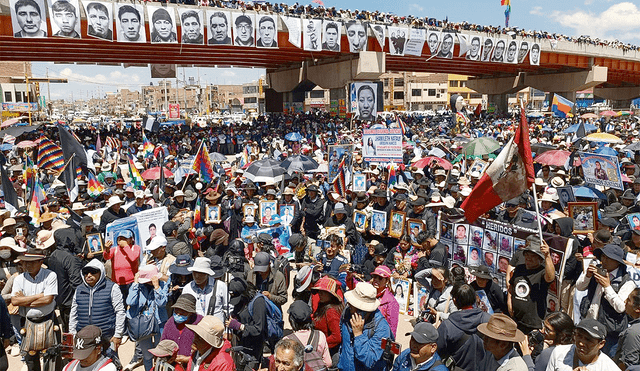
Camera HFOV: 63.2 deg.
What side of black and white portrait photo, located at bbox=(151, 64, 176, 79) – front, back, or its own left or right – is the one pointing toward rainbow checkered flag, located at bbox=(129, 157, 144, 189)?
front

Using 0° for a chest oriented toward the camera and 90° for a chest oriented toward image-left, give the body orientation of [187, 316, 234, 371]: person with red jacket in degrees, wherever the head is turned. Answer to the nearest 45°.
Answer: approximately 45°

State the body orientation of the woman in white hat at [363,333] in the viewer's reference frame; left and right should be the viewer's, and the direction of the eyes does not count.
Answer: facing the viewer and to the left of the viewer

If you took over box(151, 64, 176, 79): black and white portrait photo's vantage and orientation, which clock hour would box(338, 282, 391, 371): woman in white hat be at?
The woman in white hat is roughly at 12 o'clock from the black and white portrait photo.

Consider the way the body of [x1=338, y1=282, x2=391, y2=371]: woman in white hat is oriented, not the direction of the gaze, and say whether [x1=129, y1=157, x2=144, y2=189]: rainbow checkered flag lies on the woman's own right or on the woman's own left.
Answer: on the woman's own right

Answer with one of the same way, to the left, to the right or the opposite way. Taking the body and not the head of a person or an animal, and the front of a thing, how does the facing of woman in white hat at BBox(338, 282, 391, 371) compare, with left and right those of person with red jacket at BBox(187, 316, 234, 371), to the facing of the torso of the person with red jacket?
the same way

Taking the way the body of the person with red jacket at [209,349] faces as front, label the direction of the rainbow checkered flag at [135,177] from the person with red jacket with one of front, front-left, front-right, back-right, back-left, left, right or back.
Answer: back-right

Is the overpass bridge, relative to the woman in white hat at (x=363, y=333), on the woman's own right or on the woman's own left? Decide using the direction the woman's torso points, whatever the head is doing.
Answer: on the woman's own right

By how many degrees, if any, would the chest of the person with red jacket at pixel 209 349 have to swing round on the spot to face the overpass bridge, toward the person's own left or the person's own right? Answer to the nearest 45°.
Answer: approximately 135° to the person's own right

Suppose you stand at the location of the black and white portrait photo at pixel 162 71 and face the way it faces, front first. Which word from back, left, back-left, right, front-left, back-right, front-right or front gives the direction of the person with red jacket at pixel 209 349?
front

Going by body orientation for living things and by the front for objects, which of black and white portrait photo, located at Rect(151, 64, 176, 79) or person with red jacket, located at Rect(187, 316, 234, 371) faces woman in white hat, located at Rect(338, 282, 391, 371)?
the black and white portrait photo

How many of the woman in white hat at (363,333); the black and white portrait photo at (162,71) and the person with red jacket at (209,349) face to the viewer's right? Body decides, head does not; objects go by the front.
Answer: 0

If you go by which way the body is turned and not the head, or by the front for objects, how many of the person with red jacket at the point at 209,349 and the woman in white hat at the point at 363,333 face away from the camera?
0

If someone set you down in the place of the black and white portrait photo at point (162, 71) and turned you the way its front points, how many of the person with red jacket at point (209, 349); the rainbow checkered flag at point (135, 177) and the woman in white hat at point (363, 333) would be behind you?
0

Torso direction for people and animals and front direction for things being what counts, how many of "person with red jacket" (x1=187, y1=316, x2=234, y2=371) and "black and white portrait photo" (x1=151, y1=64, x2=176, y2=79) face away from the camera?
0
